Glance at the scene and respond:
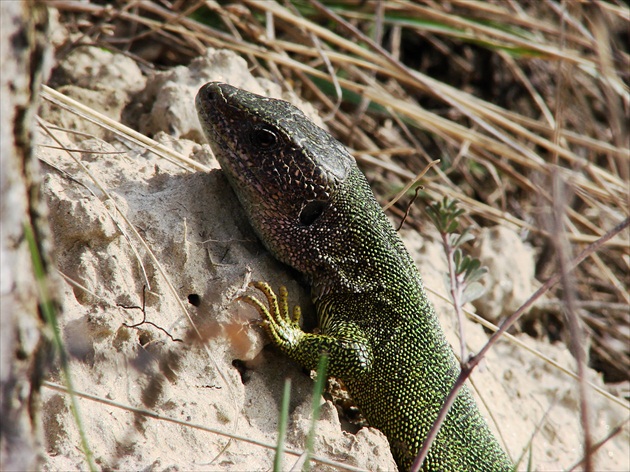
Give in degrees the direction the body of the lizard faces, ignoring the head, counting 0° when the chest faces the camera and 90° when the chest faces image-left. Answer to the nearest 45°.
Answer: approximately 90°
